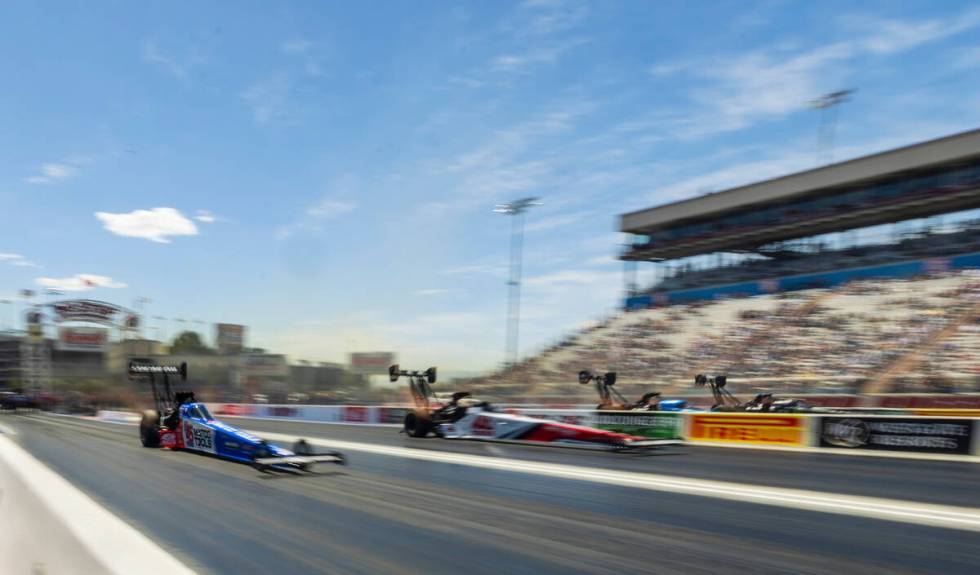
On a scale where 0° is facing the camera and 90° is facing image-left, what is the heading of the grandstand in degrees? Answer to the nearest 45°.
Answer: approximately 45°

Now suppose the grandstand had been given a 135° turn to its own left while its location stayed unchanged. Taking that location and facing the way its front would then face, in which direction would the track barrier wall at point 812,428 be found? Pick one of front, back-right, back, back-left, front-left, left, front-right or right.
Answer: right

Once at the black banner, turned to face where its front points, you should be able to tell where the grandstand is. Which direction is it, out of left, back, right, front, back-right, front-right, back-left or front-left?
back

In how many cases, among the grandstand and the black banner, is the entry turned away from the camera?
0

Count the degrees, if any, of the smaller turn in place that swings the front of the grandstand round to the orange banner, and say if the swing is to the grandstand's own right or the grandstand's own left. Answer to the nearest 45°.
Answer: approximately 45° to the grandstand's own left

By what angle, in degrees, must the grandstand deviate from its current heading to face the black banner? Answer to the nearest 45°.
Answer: approximately 45° to its left

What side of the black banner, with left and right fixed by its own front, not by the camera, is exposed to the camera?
front
